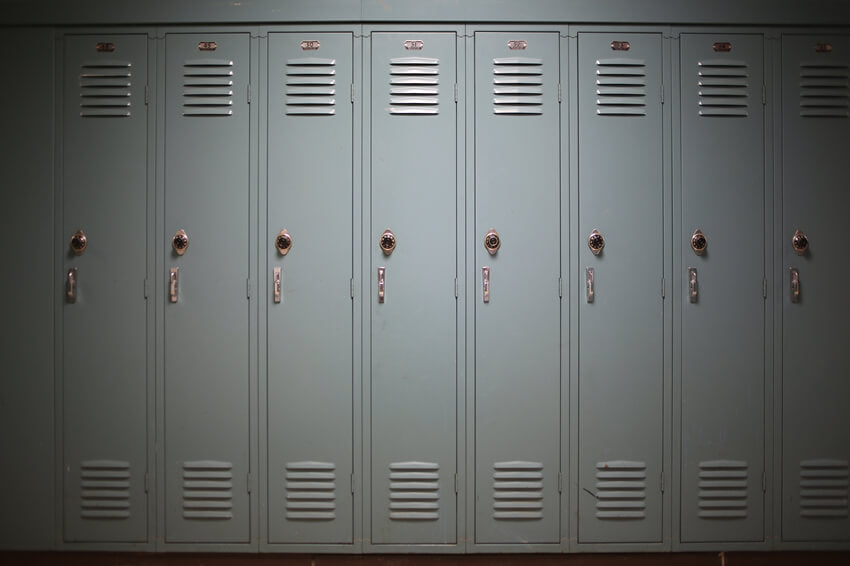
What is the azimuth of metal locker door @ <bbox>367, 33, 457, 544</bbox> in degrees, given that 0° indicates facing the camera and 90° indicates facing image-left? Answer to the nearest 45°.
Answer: approximately 0°

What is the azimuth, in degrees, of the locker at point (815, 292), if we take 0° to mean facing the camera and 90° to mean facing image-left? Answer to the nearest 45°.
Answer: approximately 0°
